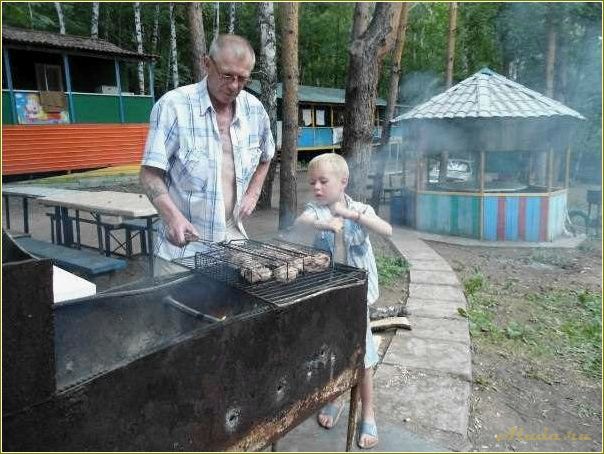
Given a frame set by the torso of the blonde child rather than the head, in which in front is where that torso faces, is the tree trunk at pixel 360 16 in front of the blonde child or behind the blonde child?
behind

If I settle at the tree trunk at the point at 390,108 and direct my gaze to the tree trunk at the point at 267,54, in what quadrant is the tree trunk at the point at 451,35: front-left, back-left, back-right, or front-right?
back-right

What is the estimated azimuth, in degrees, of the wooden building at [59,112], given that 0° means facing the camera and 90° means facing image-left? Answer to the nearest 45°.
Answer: approximately 315°

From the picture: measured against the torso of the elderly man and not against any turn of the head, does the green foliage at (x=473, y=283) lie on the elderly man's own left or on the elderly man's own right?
on the elderly man's own left

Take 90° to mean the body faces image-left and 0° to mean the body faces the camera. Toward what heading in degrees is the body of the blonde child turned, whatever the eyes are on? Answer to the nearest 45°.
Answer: approximately 45°

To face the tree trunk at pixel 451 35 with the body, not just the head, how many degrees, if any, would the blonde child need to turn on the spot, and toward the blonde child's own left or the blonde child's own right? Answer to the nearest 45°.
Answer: approximately 135° to the blonde child's own right

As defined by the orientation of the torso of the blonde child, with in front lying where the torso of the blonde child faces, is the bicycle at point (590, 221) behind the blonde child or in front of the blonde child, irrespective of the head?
behind

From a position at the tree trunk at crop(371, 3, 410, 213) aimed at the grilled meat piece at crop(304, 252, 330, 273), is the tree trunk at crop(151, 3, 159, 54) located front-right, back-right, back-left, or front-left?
back-right
